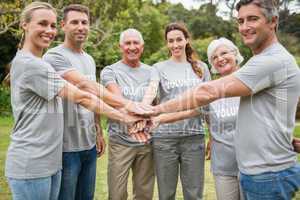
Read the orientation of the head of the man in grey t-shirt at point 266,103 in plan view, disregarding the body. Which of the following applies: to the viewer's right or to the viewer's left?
to the viewer's left

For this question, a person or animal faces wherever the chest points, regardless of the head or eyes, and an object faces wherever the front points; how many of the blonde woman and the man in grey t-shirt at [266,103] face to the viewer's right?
1

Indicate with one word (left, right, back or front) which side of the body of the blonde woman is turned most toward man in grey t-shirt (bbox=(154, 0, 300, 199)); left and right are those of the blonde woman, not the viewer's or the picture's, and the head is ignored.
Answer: front

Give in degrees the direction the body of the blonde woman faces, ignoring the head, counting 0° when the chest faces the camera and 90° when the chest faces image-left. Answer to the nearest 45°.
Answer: approximately 270°

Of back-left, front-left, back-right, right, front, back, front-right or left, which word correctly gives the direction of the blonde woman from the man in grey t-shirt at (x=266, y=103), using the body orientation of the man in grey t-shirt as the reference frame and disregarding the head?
front

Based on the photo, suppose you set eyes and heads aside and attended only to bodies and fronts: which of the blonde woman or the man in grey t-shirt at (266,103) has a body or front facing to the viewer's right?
the blonde woman

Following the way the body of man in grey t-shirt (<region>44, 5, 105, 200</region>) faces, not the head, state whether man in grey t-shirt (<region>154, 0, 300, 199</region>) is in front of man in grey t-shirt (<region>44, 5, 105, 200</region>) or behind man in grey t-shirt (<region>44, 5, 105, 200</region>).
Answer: in front

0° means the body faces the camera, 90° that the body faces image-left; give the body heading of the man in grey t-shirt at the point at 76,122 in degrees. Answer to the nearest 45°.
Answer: approximately 315°

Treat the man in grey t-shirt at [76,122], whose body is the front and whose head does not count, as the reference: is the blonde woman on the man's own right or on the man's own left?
on the man's own right

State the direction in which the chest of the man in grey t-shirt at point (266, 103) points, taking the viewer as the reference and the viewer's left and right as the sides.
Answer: facing to the left of the viewer
